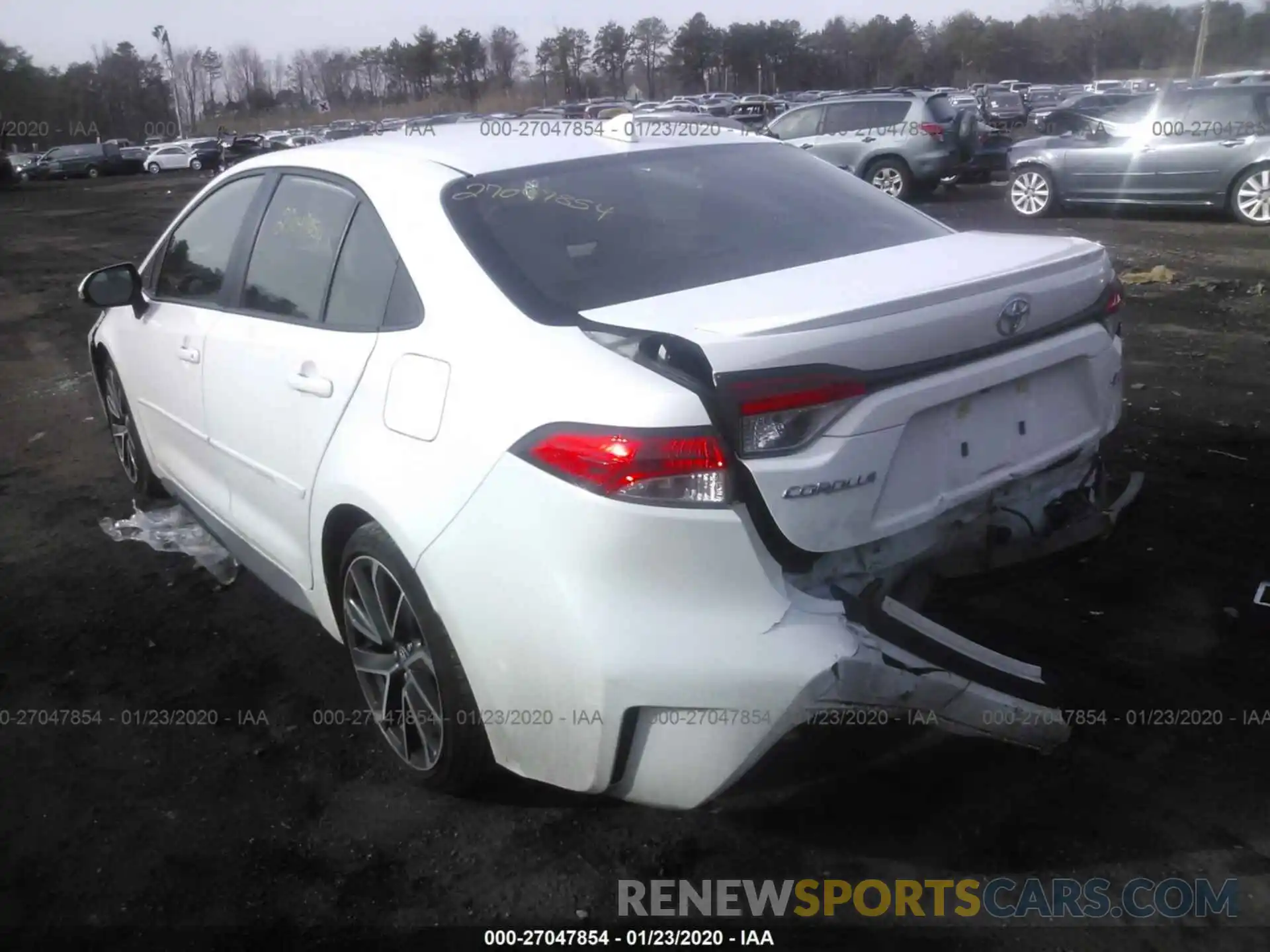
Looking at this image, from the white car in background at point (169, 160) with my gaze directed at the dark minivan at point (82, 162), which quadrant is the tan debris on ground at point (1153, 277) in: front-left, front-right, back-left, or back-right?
back-left

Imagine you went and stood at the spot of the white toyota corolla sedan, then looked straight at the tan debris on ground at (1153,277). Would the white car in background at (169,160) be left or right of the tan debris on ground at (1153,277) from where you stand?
left

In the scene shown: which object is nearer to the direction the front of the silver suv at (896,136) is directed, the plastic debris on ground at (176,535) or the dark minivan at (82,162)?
the dark minivan

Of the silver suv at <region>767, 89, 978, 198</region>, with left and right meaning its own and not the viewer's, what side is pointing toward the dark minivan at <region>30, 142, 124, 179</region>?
front

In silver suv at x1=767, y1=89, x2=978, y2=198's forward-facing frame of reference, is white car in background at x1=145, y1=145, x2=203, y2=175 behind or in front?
in front

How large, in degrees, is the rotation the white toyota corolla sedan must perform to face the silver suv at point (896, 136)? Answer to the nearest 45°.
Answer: approximately 45° to its right

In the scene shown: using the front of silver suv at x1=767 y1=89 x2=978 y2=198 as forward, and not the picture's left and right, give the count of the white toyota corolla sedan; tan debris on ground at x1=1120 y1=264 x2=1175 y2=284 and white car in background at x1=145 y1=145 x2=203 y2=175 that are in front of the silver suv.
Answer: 1

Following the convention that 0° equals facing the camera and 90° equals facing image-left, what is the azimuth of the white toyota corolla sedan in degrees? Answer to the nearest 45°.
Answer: approximately 135°

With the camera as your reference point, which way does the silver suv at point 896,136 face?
facing away from the viewer and to the left of the viewer

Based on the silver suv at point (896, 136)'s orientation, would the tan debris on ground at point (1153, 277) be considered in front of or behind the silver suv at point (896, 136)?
behind

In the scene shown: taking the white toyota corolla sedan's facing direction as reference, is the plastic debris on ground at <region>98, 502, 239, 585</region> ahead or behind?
ahead

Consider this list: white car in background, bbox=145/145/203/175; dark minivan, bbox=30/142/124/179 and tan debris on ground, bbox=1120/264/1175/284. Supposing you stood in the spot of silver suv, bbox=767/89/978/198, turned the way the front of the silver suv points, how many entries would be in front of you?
2

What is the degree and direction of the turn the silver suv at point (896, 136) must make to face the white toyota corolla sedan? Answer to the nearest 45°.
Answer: approximately 135° to its left

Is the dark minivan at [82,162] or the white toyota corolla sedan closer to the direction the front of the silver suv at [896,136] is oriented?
the dark minivan
